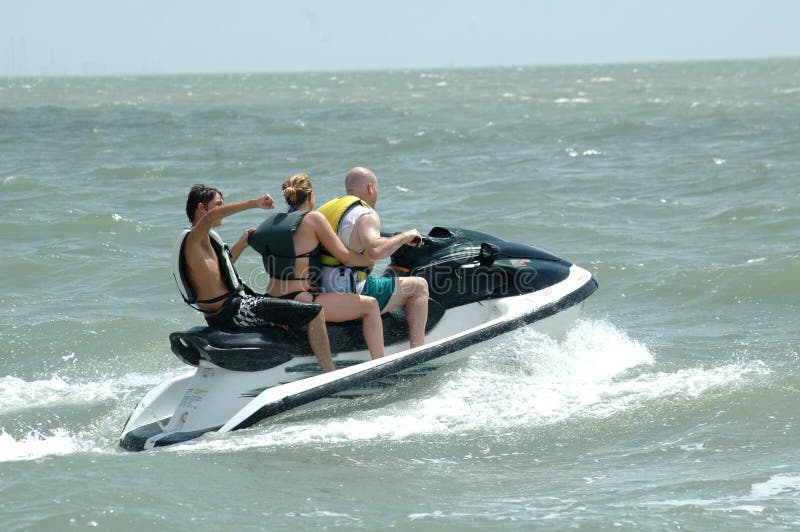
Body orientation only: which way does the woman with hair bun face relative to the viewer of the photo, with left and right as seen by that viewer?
facing away from the viewer and to the right of the viewer

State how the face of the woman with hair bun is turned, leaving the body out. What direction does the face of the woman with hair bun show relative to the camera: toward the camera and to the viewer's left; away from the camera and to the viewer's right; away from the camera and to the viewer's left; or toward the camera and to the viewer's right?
away from the camera and to the viewer's right

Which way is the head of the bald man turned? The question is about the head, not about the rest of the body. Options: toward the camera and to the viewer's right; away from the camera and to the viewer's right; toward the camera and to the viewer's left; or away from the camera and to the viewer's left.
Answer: away from the camera and to the viewer's right

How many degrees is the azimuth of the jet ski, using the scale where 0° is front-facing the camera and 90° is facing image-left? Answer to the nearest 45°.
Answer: approximately 225°
